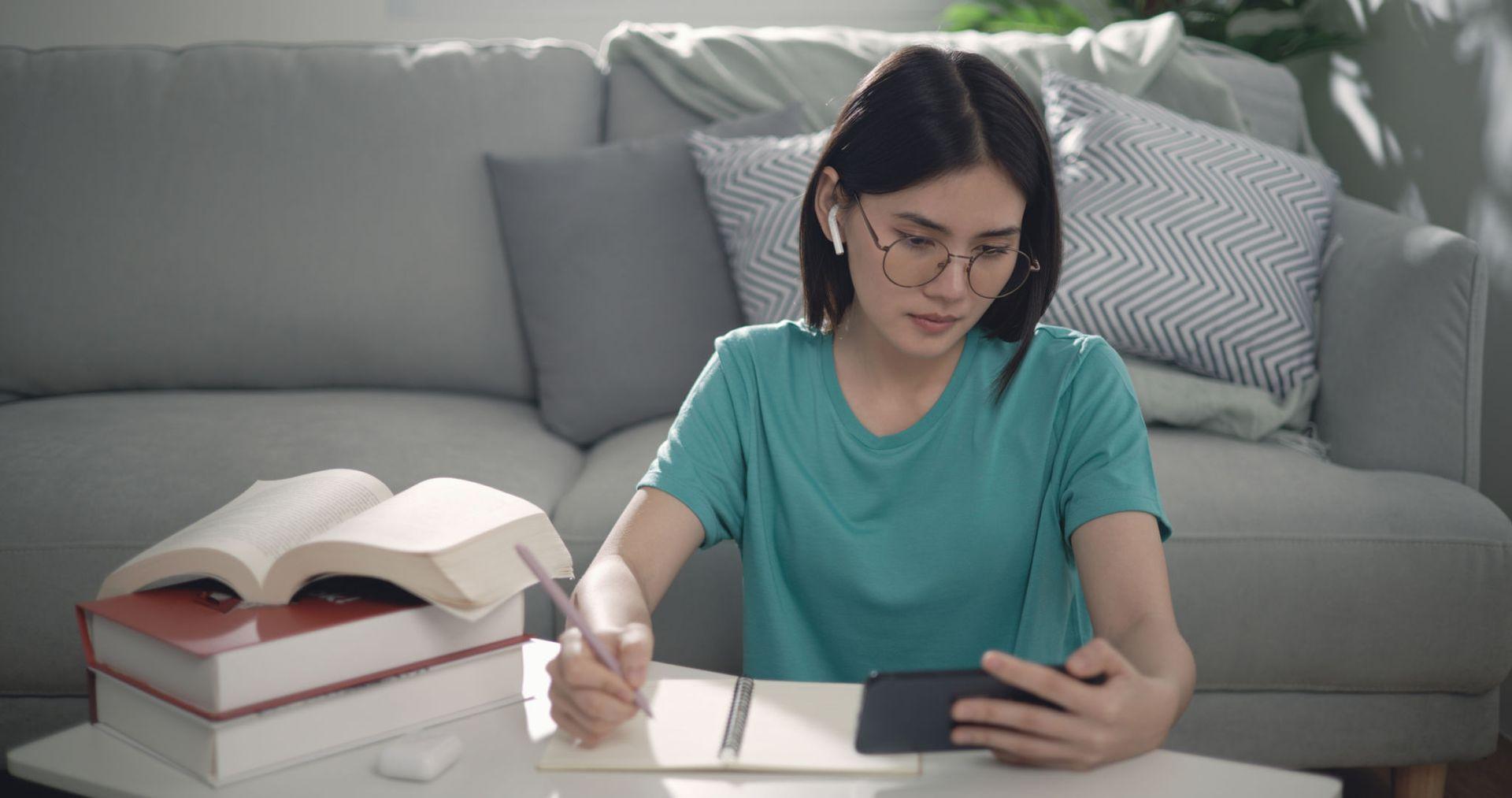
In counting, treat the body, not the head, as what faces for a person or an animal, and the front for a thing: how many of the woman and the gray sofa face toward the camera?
2

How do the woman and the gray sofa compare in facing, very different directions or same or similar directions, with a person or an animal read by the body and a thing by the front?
same or similar directions

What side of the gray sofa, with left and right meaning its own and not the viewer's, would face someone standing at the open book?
front

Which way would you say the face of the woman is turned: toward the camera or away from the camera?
toward the camera

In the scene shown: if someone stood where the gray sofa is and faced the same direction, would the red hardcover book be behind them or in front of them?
in front

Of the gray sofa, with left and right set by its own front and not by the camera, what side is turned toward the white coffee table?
front

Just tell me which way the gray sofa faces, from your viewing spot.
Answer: facing the viewer
